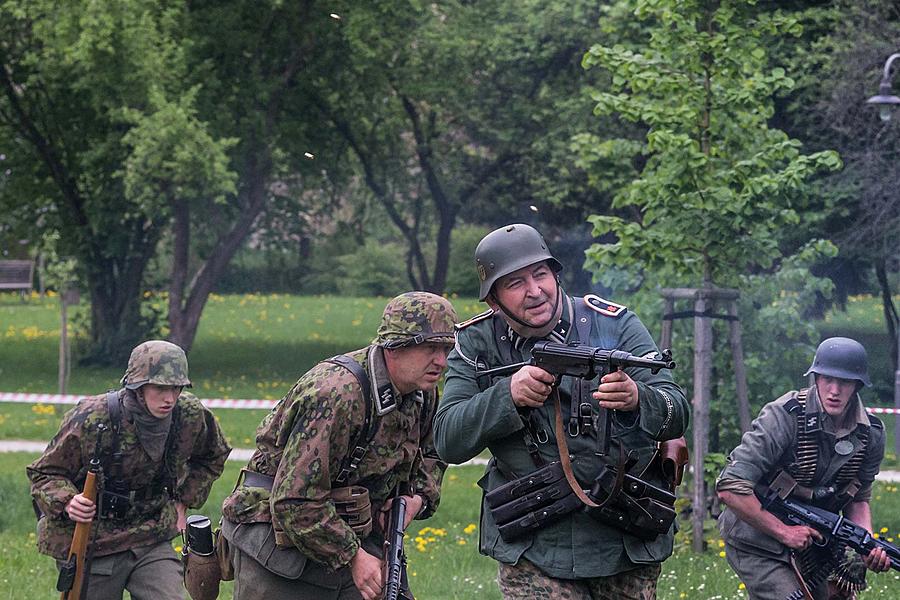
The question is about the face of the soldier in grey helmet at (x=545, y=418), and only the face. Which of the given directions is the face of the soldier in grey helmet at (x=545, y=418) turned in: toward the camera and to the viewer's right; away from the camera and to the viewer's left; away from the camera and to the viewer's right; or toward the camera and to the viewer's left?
toward the camera and to the viewer's right

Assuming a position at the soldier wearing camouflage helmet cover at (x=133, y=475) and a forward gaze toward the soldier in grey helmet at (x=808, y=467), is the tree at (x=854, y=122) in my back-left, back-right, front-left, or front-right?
front-left

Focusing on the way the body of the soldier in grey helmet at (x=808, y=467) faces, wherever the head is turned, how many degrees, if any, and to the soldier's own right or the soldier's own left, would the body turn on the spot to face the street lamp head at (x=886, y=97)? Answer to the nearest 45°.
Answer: approximately 135° to the soldier's own left

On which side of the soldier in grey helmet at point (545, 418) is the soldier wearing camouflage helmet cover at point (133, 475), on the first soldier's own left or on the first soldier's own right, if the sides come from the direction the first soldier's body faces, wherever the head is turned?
on the first soldier's own right

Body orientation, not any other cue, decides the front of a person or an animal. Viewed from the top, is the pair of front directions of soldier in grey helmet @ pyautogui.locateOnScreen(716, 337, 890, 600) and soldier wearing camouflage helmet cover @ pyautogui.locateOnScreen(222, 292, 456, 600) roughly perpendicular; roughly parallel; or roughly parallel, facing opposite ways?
roughly parallel

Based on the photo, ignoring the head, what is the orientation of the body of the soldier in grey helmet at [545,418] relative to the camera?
toward the camera

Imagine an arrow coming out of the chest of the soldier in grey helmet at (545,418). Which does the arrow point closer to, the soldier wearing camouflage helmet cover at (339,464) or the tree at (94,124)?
the soldier wearing camouflage helmet cover

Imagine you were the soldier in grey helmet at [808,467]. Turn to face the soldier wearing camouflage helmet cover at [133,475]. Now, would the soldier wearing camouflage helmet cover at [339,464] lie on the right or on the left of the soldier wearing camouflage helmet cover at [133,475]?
left

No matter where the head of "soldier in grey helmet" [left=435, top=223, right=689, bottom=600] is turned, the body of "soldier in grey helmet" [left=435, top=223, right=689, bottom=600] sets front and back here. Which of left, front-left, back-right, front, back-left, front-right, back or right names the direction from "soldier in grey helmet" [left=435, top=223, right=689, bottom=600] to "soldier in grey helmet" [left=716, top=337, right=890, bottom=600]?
back-left

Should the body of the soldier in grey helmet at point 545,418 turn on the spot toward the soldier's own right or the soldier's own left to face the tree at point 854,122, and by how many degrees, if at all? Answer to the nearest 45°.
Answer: approximately 180°

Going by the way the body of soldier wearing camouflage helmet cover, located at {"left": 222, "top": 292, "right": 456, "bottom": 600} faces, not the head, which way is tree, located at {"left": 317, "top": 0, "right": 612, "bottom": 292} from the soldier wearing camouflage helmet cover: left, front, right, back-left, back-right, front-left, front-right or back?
back-left
